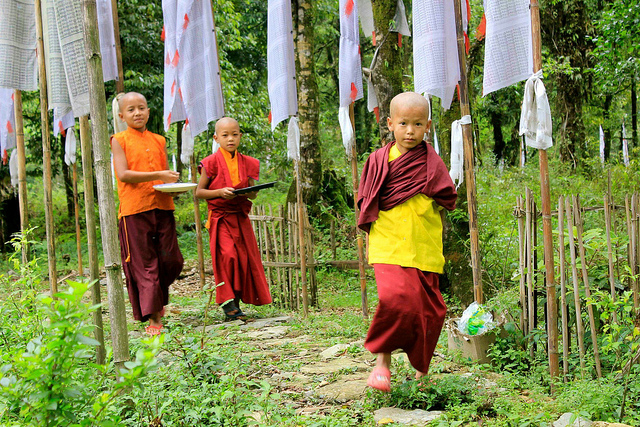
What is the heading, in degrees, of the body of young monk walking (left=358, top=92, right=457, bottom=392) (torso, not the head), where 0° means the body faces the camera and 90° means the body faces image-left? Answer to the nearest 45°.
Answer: approximately 0°

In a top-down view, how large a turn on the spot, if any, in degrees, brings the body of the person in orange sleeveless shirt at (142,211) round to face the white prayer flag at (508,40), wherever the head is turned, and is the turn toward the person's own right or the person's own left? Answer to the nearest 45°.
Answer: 0° — they already face it

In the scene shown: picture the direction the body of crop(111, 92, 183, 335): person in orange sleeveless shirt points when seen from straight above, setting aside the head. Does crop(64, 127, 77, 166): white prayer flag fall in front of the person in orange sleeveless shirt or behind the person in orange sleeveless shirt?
behind

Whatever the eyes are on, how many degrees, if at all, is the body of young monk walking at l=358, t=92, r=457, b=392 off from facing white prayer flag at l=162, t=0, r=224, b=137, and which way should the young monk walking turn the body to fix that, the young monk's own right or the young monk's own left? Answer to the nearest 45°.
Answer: approximately 135° to the young monk's own right

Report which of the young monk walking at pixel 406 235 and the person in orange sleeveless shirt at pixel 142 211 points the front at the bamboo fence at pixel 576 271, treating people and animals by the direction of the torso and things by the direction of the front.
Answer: the person in orange sleeveless shirt

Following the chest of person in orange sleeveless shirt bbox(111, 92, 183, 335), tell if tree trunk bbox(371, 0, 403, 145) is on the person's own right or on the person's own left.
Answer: on the person's own left

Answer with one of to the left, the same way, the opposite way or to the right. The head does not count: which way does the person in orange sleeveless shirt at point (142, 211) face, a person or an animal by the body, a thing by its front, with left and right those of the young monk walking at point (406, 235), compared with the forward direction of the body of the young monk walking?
to the left

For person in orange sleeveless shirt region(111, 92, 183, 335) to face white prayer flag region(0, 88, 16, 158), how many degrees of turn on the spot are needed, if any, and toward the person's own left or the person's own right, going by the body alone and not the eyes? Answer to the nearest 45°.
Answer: approximately 180°

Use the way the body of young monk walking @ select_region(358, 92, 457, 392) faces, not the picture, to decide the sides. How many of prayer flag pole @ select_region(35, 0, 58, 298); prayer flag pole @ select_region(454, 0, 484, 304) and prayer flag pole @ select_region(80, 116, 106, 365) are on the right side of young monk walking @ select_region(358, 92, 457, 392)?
2

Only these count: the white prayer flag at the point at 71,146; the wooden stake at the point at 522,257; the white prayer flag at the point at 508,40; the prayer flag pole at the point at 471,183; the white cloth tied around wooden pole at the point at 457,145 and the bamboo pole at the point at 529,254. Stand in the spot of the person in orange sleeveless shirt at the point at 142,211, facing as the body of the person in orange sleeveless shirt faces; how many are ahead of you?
5
